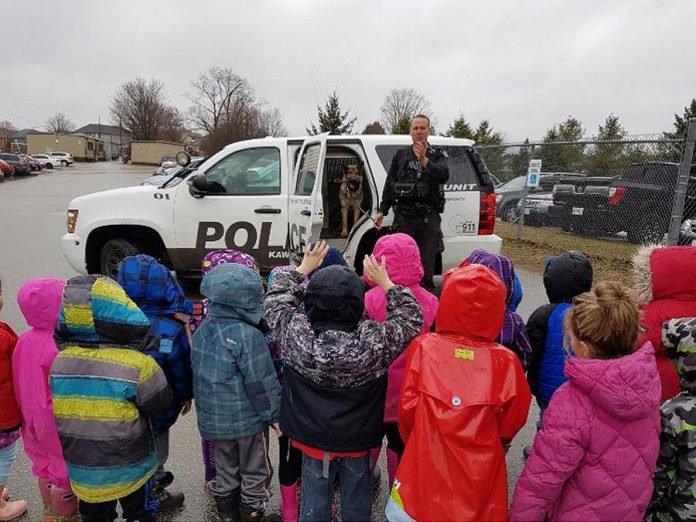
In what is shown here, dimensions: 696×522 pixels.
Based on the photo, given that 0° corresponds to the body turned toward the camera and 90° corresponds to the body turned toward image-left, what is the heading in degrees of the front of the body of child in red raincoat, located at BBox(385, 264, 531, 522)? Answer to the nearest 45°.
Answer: approximately 180°

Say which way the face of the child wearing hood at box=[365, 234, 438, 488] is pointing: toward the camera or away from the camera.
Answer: away from the camera

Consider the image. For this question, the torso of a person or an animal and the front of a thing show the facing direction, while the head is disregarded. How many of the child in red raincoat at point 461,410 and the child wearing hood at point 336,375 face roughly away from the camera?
2

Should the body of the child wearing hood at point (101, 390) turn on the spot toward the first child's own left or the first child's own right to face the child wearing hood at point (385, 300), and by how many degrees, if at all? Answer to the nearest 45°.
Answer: approximately 45° to the first child's own right

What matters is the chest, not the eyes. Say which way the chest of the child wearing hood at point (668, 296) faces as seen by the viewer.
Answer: to the viewer's left

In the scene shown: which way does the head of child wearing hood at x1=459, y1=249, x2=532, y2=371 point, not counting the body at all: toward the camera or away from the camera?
away from the camera

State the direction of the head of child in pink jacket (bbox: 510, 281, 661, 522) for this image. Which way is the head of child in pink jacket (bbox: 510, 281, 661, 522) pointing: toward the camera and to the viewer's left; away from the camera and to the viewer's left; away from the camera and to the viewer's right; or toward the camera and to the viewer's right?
away from the camera and to the viewer's left

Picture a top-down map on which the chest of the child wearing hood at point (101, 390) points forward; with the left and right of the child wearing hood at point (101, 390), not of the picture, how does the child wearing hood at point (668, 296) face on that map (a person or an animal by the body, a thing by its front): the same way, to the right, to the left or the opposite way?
to the left

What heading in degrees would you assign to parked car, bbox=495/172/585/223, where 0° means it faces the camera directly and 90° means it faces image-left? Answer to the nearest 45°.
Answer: approximately 45°

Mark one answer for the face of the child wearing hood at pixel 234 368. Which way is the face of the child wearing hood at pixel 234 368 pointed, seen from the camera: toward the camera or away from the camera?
away from the camera

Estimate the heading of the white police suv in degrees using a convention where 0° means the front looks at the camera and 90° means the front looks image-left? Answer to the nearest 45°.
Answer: approximately 90°

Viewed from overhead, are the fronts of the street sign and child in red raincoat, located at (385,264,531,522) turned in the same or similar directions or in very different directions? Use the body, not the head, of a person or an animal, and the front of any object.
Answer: very different directions

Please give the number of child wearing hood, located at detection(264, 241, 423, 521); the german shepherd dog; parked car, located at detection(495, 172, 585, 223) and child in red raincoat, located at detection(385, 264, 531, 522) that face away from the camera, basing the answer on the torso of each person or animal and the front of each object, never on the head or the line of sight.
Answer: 2
